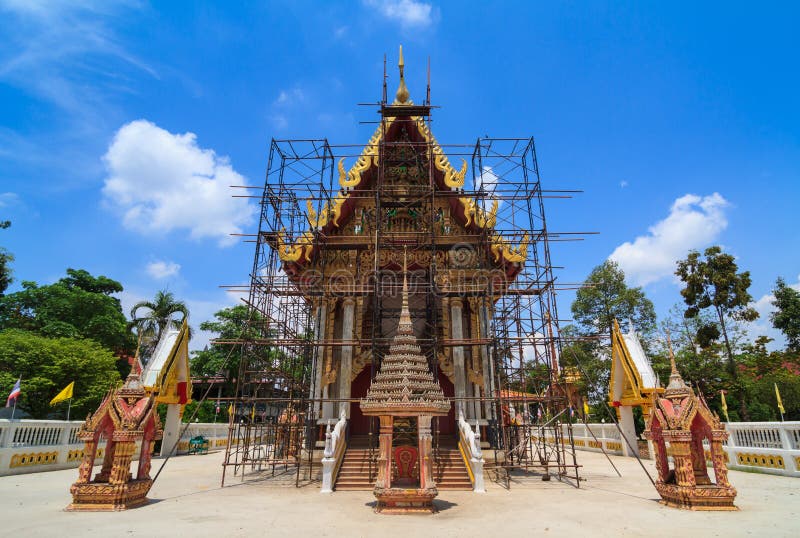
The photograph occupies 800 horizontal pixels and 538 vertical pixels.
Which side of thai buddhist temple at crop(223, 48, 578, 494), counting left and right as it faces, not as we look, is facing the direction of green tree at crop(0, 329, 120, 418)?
right

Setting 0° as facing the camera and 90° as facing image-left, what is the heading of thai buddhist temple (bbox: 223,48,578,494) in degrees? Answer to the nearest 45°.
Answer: approximately 0°

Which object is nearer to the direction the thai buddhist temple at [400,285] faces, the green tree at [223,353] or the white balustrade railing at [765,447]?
the white balustrade railing

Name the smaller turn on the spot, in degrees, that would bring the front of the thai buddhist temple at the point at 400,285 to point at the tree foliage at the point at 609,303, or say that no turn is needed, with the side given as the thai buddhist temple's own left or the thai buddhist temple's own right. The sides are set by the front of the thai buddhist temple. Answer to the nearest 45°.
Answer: approximately 135° to the thai buddhist temple's own left

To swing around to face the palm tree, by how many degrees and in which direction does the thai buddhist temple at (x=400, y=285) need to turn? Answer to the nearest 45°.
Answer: approximately 135° to its right

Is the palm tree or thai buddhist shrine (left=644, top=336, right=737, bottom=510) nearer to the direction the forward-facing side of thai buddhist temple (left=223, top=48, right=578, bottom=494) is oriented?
the thai buddhist shrine

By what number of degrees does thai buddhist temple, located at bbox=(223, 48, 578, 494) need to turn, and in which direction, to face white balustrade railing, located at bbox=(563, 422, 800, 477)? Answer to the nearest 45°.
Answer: approximately 90° to its left

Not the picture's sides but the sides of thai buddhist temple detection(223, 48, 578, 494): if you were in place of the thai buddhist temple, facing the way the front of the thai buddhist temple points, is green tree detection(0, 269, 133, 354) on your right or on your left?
on your right

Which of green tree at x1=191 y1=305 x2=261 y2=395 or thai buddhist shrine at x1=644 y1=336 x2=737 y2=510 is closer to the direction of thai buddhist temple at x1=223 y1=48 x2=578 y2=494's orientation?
the thai buddhist shrine
